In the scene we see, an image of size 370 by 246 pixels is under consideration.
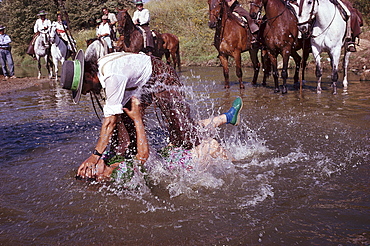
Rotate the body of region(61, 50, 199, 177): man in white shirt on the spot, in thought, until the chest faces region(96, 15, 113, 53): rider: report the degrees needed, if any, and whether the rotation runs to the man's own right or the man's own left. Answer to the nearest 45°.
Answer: approximately 90° to the man's own right

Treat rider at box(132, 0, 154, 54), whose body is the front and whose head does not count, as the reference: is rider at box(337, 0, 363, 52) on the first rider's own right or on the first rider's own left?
on the first rider's own left

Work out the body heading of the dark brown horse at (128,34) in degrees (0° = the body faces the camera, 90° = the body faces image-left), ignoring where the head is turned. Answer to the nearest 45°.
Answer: approximately 45°

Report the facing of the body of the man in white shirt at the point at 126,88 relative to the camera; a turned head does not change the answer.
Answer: to the viewer's left

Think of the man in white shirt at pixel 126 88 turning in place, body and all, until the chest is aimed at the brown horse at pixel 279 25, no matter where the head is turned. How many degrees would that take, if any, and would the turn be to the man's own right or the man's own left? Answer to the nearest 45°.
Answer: approximately 135° to the man's own right

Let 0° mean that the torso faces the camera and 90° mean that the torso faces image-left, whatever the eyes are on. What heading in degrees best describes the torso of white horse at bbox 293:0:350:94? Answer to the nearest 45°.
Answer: approximately 45°
